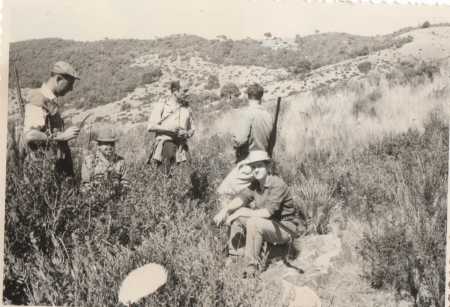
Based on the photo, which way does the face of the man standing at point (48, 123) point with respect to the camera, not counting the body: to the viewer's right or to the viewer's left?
to the viewer's right

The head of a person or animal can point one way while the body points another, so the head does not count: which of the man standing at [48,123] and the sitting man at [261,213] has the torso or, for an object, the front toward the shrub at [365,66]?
the man standing

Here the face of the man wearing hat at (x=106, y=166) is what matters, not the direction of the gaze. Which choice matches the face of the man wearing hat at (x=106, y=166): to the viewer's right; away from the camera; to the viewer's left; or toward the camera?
toward the camera

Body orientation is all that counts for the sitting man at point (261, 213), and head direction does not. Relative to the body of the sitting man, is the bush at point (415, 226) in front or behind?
behind

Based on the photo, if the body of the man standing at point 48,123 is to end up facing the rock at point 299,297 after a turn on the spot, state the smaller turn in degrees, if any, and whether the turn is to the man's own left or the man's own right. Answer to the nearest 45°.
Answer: approximately 45° to the man's own right

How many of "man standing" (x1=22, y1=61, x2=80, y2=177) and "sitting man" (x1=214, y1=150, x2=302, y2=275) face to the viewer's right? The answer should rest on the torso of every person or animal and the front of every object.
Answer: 1

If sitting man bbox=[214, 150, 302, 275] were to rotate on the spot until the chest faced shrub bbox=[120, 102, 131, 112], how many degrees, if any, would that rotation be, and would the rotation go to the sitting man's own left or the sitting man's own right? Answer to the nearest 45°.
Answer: approximately 90° to the sitting man's own right

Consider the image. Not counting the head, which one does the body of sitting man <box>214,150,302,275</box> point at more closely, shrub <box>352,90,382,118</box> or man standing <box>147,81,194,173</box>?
the man standing

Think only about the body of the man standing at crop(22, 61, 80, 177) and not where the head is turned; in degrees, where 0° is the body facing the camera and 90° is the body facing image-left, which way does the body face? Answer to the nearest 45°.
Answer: approximately 270°

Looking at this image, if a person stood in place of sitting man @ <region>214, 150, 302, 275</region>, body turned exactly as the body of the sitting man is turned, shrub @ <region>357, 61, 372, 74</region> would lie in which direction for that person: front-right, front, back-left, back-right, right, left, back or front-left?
back

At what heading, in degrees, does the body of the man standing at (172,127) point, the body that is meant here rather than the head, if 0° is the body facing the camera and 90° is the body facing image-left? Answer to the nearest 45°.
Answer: approximately 315°
